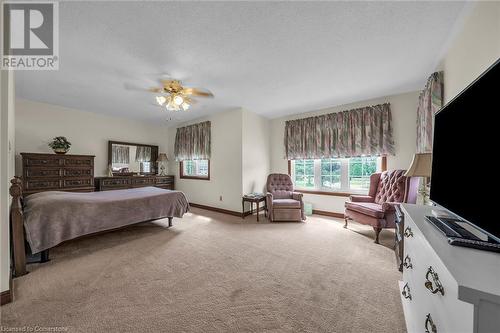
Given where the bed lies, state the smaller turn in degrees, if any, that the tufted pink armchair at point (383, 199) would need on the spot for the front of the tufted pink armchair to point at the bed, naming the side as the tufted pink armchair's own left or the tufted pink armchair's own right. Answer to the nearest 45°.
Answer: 0° — it already faces it

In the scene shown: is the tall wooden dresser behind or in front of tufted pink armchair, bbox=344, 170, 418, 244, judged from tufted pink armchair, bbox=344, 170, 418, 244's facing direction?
in front

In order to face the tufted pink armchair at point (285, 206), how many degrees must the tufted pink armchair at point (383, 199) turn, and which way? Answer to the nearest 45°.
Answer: approximately 45° to its right

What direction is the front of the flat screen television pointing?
to the viewer's left

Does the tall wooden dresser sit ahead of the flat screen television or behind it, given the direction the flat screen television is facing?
ahead

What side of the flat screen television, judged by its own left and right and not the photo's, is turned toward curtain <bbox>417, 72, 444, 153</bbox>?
right

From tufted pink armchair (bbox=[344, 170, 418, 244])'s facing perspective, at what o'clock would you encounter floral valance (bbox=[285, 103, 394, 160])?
The floral valance is roughly at 3 o'clock from the tufted pink armchair.

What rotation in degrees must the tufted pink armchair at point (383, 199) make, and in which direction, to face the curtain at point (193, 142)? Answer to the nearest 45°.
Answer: approximately 45° to its right

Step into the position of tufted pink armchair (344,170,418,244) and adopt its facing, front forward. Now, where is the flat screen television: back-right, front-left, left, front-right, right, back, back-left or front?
front-left

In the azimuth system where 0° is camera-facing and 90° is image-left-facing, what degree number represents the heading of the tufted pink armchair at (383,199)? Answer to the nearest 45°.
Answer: approximately 45°

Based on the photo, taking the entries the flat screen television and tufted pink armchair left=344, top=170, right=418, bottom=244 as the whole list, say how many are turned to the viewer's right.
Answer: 0
